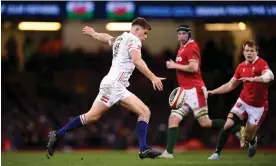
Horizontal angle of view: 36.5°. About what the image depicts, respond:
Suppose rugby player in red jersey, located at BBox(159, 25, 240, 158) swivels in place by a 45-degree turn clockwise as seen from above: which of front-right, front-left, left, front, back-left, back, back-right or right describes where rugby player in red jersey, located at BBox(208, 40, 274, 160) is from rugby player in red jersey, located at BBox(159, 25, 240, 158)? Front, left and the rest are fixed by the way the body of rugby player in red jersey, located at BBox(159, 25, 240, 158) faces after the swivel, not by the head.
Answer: back

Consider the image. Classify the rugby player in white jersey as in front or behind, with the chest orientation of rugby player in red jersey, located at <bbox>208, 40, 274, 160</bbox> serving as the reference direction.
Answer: in front

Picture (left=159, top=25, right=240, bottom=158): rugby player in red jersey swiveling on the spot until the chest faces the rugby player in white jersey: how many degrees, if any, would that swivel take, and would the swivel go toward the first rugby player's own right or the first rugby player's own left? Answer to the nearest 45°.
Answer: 0° — they already face them

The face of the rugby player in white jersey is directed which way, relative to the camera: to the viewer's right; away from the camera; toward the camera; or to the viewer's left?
to the viewer's right

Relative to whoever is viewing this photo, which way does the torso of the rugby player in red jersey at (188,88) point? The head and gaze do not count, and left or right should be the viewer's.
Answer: facing the viewer and to the left of the viewer

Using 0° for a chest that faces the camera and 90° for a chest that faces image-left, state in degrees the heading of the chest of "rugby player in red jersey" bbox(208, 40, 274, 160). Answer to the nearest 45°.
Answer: approximately 45°
